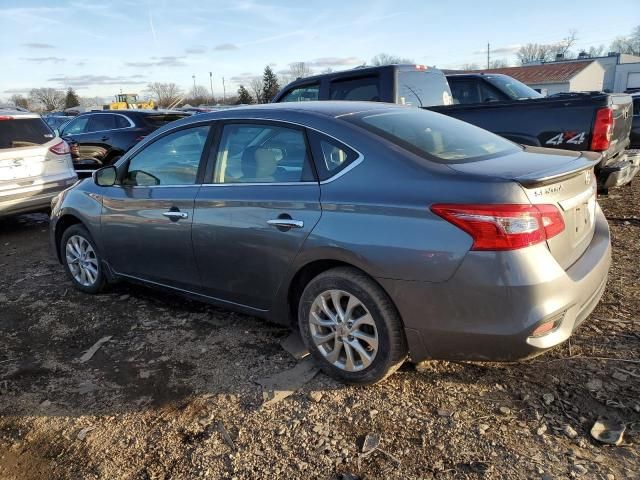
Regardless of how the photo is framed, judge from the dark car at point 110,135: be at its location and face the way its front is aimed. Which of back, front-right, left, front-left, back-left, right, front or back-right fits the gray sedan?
back-left

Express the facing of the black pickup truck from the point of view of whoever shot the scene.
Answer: facing away from the viewer and to the left of the viewer

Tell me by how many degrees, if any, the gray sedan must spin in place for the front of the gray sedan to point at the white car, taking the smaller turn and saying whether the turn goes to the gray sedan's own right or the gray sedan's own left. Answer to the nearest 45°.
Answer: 0° — it already faces it

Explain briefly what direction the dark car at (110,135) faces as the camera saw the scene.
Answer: facing away from the viewer and to the left of the viewer

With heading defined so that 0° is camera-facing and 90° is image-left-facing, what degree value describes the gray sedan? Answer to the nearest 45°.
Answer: approximately 135°

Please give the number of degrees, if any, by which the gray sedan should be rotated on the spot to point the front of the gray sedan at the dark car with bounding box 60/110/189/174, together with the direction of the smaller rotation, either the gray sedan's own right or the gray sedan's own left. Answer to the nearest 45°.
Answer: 0° — it already faces it

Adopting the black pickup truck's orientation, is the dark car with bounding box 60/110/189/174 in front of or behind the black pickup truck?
in front

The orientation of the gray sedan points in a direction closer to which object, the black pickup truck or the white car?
the white car

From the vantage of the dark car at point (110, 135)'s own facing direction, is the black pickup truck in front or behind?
behind

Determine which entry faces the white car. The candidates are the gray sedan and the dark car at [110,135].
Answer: the gray sedan
